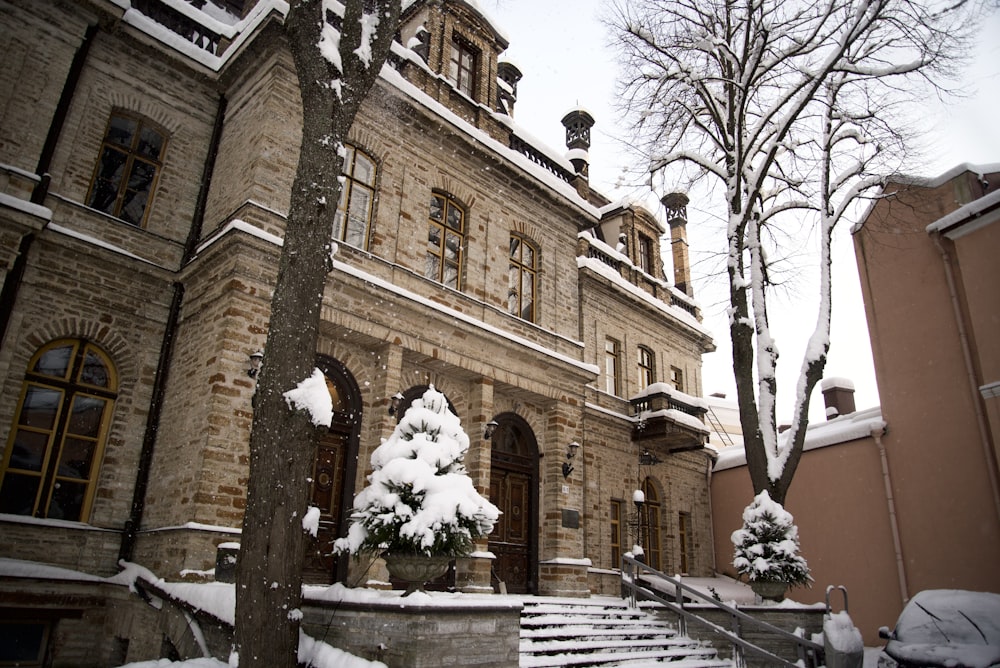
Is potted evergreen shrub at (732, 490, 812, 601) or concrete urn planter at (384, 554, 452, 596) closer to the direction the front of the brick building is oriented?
the concrete urn planter

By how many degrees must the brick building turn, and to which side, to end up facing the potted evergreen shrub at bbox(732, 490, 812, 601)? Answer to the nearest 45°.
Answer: approximately 45° to its left

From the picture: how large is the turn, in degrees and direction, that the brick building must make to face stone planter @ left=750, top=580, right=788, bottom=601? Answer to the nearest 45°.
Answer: approximately 45° to its left

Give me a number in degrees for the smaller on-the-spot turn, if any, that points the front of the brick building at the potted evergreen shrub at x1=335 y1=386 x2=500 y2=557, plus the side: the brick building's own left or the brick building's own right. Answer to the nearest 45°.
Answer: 0° — it already faces it

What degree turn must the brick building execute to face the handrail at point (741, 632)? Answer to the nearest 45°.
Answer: approximately 45° to its left

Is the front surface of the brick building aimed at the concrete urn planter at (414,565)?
yes

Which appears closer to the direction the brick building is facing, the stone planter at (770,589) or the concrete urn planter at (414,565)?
the concrete urn planter
